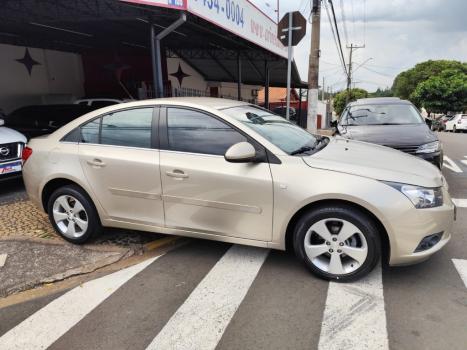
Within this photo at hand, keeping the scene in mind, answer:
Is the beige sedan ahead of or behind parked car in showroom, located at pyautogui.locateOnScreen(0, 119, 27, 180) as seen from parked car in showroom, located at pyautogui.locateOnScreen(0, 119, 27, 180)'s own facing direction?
ahead

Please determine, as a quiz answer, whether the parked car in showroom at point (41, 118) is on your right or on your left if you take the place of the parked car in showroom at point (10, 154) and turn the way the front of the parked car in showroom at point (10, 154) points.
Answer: on your left

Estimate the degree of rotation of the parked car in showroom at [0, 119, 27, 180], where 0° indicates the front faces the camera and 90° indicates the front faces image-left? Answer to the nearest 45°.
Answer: approximately 315°

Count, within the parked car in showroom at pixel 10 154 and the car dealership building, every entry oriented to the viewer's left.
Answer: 0

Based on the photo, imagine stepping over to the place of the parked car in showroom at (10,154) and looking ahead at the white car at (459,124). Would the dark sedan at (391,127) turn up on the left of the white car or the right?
right

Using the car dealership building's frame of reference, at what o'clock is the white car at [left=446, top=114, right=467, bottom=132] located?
The white car is roughly at 10 o'clock from the car dealership building.
